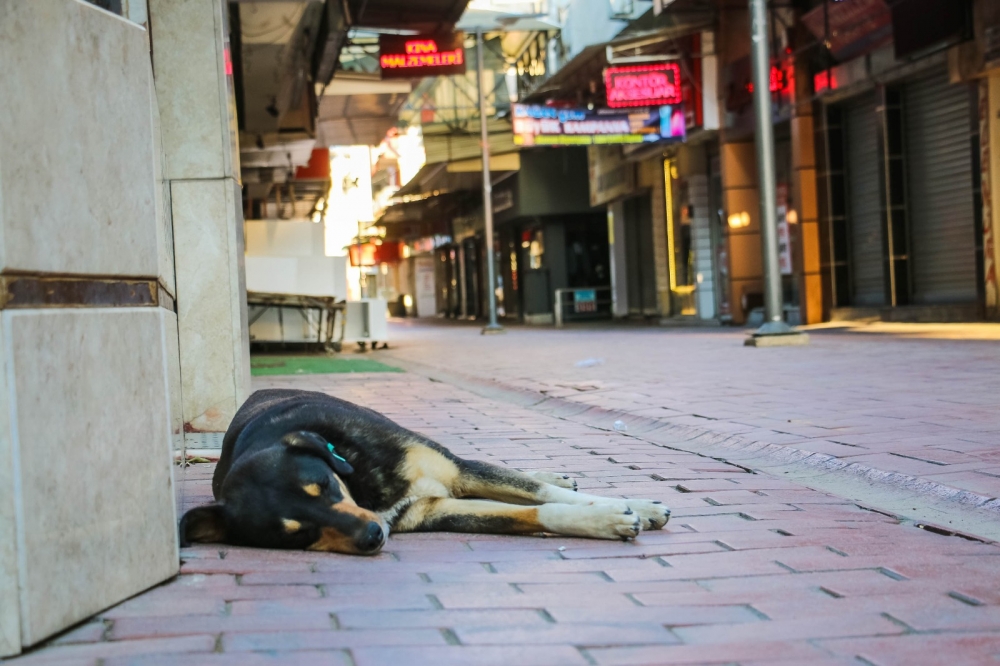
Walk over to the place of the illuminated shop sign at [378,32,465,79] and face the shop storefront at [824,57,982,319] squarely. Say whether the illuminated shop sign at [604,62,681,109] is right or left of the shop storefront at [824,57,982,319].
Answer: left

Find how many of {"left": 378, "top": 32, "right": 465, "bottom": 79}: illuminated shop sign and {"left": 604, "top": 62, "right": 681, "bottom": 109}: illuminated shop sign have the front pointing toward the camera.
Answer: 2

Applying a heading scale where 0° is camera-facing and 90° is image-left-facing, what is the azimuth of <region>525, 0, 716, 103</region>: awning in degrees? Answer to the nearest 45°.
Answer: approximately 45°

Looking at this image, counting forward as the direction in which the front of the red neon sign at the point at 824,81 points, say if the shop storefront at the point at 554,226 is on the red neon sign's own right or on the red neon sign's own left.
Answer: on the red neon sign's own right

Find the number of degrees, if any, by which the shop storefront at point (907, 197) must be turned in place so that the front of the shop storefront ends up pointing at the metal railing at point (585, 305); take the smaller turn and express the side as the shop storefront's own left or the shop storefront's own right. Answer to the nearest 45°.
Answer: approximately 90° to the shop storefront's own right

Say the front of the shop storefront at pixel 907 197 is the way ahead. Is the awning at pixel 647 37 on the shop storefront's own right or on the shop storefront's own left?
on the shop storefront's own right

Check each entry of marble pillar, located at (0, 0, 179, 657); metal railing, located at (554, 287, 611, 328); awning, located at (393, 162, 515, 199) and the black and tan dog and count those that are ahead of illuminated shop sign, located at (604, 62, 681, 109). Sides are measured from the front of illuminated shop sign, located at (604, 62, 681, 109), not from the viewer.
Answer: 2

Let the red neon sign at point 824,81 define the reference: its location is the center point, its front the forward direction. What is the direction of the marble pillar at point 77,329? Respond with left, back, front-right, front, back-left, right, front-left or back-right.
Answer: front-left

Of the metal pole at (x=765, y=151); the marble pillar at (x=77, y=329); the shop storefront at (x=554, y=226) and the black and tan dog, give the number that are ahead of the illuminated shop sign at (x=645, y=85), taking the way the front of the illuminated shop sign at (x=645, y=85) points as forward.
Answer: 3

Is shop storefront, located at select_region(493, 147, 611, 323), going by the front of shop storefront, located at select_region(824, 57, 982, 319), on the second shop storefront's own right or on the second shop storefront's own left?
on the second shop storefront's own right

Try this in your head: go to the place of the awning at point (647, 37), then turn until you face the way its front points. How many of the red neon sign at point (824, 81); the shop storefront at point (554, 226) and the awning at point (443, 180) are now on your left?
1

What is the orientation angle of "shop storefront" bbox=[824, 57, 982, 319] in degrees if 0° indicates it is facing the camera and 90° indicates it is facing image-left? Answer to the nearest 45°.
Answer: approximately 45°

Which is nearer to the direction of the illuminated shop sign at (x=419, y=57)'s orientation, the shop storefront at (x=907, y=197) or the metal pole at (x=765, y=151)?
the metal pole

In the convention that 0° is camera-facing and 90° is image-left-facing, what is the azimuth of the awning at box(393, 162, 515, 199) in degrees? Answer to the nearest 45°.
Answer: approximately 45°

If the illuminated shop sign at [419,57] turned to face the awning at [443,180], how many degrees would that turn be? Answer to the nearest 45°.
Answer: approximately 180°
